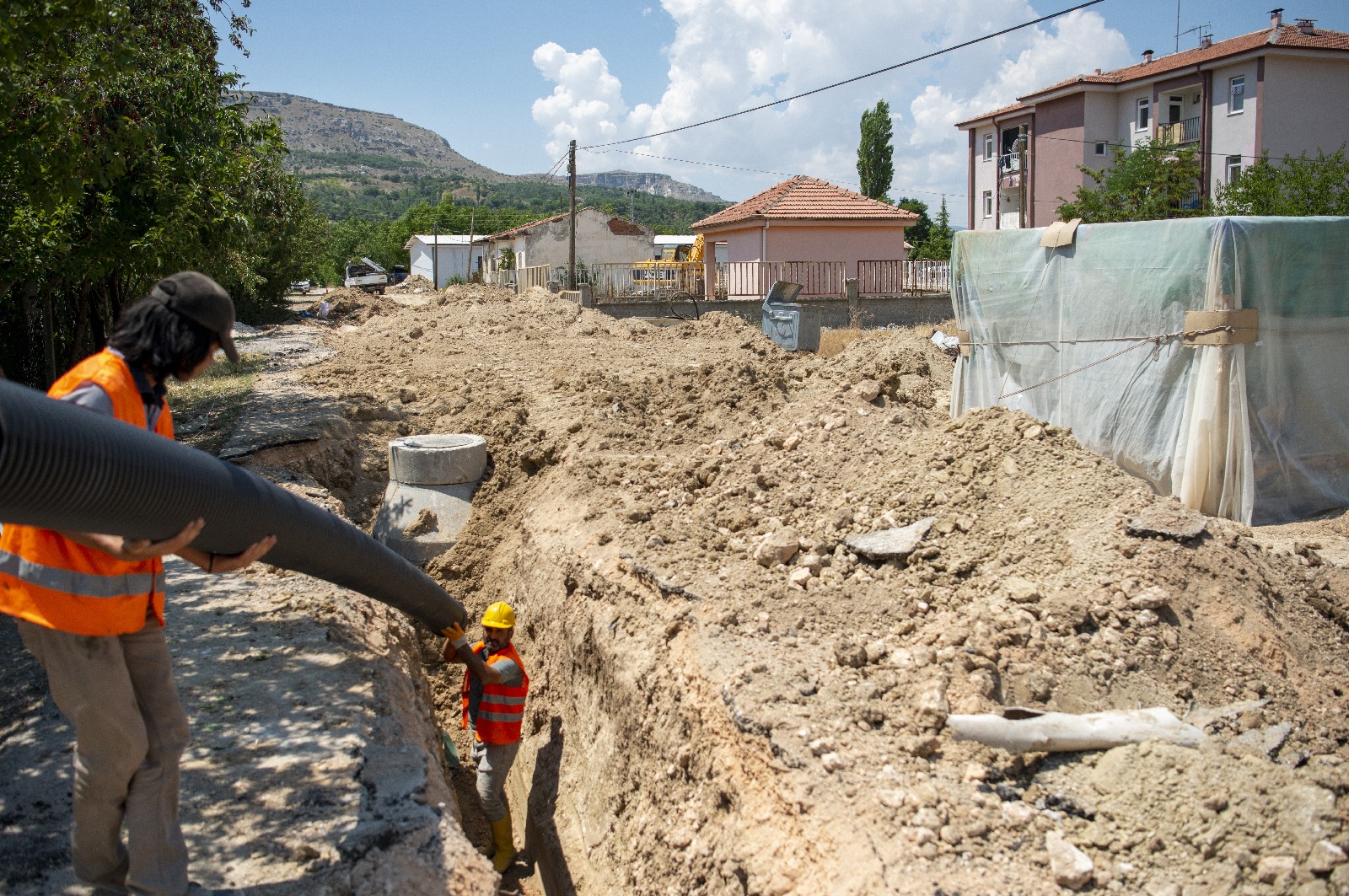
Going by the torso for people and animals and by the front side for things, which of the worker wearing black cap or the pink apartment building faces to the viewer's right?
the worker wearing black cap

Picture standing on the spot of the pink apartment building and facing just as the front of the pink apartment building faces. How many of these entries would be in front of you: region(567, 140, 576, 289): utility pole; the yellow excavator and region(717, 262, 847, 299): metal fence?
3

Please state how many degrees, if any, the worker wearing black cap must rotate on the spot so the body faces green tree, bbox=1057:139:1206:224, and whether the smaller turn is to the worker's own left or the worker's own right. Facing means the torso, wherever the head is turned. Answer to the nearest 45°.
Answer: approximately 45° to the worker's own left

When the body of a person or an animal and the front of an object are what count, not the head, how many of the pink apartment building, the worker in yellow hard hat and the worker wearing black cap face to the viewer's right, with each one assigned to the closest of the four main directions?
1

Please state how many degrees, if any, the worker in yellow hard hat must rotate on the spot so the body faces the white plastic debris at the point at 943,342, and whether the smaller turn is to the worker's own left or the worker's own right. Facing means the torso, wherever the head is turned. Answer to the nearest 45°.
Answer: approximately 180°

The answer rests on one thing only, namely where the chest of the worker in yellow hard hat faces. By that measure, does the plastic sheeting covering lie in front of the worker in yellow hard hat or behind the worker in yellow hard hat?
behind

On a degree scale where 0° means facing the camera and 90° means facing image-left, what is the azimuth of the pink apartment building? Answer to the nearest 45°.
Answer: approximately 45°

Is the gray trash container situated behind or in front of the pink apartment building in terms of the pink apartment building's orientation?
in front

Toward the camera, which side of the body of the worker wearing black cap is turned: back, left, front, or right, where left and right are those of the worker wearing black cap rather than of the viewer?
right

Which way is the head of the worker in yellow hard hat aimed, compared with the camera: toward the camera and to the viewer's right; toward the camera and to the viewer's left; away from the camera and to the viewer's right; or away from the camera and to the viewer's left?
toward the camera and to the viewer's left

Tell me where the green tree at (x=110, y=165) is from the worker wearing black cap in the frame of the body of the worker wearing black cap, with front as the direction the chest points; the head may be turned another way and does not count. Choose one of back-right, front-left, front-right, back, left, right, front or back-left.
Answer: left

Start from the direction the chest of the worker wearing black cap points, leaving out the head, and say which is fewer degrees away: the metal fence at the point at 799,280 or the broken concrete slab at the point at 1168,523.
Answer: the broken concrete slab
